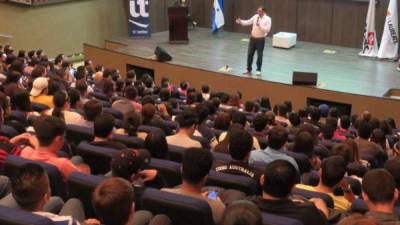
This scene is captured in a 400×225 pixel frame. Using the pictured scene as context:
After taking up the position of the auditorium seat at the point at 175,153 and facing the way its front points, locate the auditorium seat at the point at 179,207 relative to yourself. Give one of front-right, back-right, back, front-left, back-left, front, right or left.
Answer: back-right

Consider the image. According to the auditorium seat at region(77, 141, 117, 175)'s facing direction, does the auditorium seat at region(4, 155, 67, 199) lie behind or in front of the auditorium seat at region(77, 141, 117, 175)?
behind

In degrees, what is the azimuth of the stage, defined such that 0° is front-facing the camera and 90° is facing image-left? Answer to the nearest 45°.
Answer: approximately 45°

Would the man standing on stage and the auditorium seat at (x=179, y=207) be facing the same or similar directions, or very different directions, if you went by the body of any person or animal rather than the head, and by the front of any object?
very different directions

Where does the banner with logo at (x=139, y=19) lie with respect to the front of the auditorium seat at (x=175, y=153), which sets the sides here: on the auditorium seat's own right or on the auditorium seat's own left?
on the auditorium seat's own left

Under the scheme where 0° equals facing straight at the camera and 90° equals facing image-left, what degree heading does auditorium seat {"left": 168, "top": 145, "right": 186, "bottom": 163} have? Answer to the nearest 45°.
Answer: approximately 225°

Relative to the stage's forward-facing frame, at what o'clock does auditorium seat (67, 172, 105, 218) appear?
The auditorium seat is roughly at 11 o'clock from the stage.
